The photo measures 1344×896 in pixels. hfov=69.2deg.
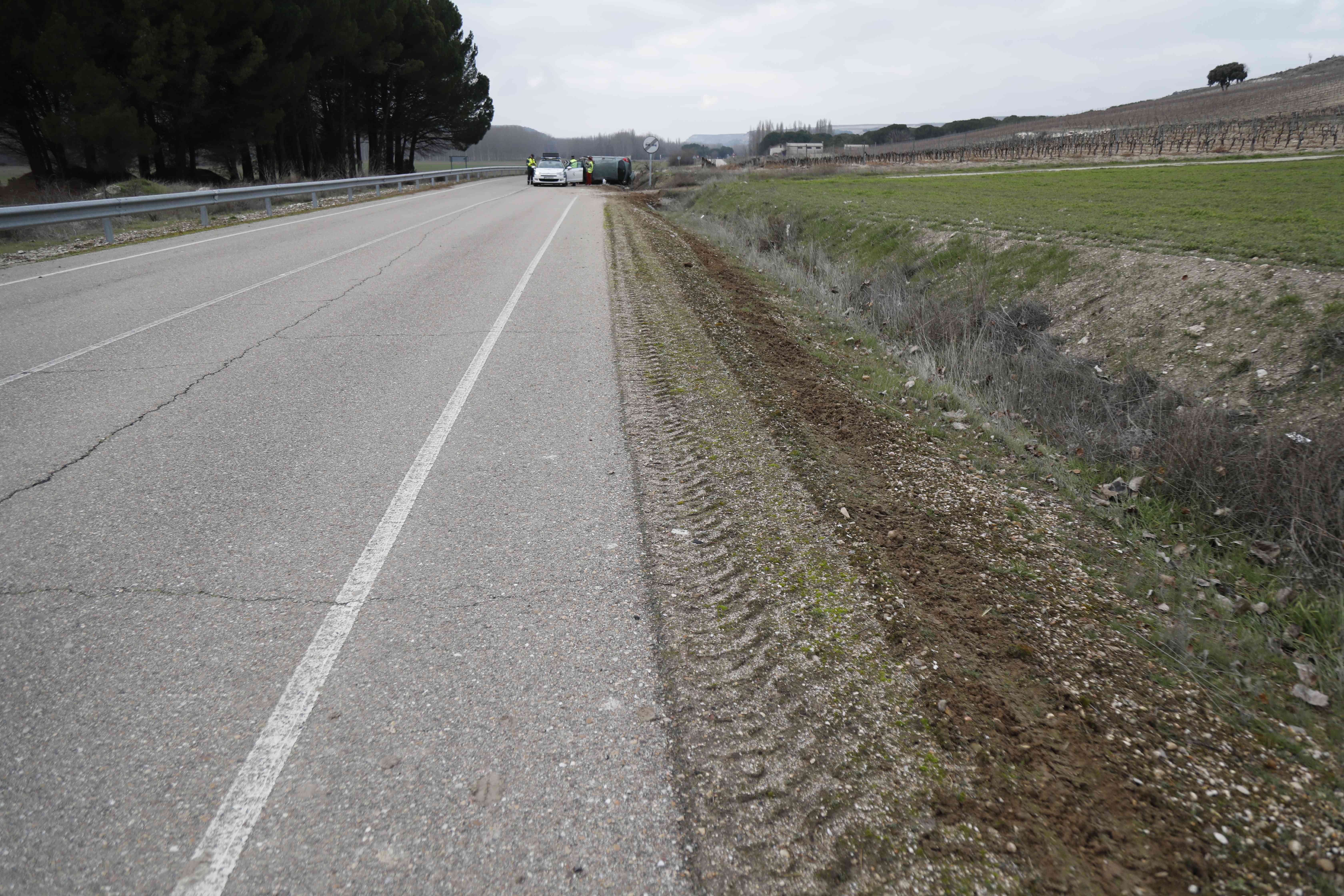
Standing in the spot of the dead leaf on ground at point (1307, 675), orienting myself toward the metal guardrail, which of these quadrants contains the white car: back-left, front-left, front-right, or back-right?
front-right

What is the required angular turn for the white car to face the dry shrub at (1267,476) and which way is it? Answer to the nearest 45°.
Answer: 0° — it already faces it

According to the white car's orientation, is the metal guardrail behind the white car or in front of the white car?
in front

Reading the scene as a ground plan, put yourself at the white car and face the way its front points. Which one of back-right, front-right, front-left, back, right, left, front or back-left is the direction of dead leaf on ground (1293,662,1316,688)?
front

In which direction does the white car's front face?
toward the camera
